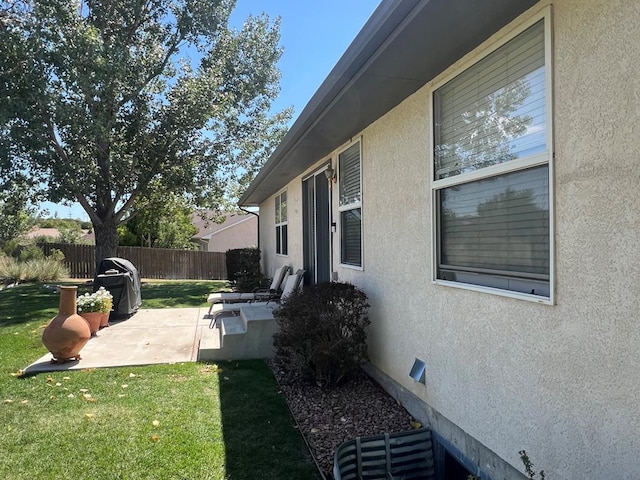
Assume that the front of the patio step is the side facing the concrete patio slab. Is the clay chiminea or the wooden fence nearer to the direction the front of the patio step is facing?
the clay chiminea

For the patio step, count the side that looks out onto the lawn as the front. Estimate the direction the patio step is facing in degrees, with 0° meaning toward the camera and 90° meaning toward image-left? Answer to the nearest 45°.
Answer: approximately 90°

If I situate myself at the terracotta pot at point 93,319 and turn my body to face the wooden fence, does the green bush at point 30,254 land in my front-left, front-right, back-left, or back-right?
front-left

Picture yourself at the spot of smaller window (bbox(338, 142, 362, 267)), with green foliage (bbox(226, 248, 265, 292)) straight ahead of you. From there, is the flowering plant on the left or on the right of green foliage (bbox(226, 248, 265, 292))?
left

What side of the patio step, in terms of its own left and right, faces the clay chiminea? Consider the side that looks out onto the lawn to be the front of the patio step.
front

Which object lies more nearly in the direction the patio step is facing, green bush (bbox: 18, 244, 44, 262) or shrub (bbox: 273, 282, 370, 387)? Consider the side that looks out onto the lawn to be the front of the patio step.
the green bush

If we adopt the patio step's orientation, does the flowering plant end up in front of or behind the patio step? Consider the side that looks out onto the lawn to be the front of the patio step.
in front

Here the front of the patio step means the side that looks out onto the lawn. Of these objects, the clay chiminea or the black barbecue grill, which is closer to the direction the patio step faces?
the clay chiminea
